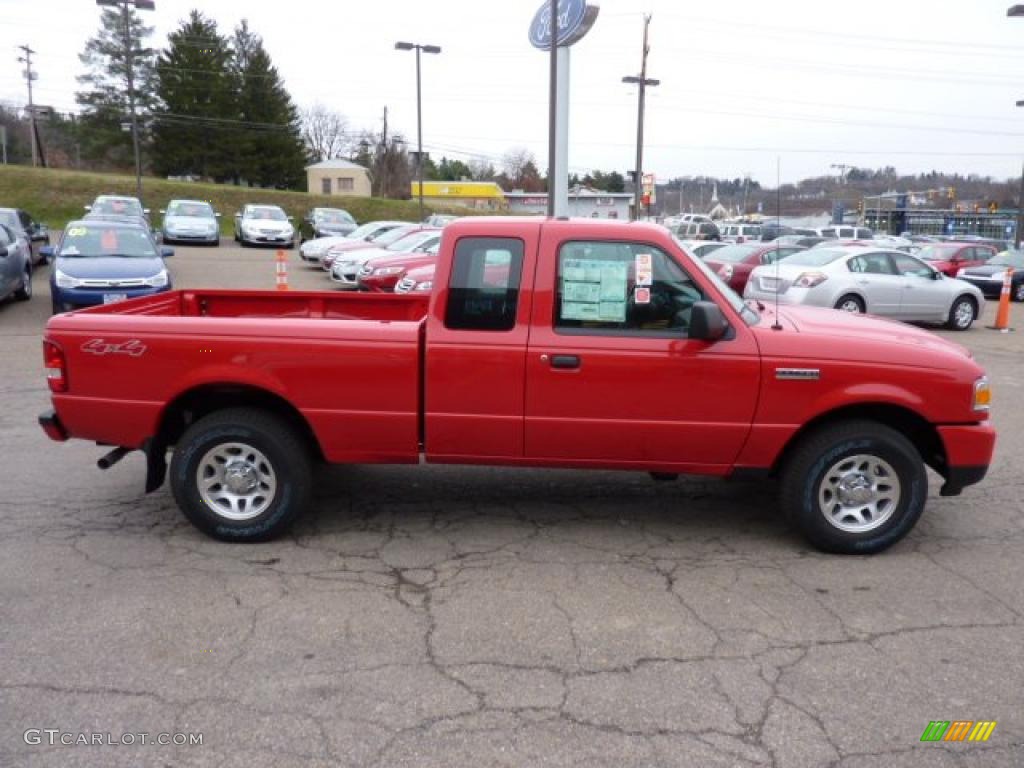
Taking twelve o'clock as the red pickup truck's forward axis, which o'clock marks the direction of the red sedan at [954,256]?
The red sedan is roughly at 10 o'clock from the red pickup truck.

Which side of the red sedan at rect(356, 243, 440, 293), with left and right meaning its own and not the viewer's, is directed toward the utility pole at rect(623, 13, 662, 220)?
back

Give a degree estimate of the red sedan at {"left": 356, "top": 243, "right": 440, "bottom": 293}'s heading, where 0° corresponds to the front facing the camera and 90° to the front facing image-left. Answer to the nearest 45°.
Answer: approximately 45°

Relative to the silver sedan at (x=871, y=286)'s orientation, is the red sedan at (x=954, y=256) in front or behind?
in front

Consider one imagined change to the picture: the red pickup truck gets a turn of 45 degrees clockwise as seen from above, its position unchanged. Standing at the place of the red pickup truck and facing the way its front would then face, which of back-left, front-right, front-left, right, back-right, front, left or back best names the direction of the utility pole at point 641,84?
back-left

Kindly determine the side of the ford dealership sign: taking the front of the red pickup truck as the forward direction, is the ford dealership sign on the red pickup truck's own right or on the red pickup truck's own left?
on the red pickup truck's own left

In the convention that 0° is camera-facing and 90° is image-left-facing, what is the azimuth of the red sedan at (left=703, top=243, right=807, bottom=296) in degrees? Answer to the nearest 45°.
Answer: approximately 225°

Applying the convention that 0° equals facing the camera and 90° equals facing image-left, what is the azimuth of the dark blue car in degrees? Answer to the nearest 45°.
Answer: approximately 0°

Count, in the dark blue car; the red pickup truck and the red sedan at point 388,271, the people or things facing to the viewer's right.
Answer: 1

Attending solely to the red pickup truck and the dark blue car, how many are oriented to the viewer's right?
1

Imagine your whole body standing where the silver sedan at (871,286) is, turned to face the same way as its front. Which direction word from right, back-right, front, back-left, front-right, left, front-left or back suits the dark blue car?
back

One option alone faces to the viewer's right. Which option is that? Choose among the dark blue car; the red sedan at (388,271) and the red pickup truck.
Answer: the red pickup truck

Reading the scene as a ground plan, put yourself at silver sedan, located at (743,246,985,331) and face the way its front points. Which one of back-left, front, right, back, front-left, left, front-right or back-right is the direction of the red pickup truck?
back-right
